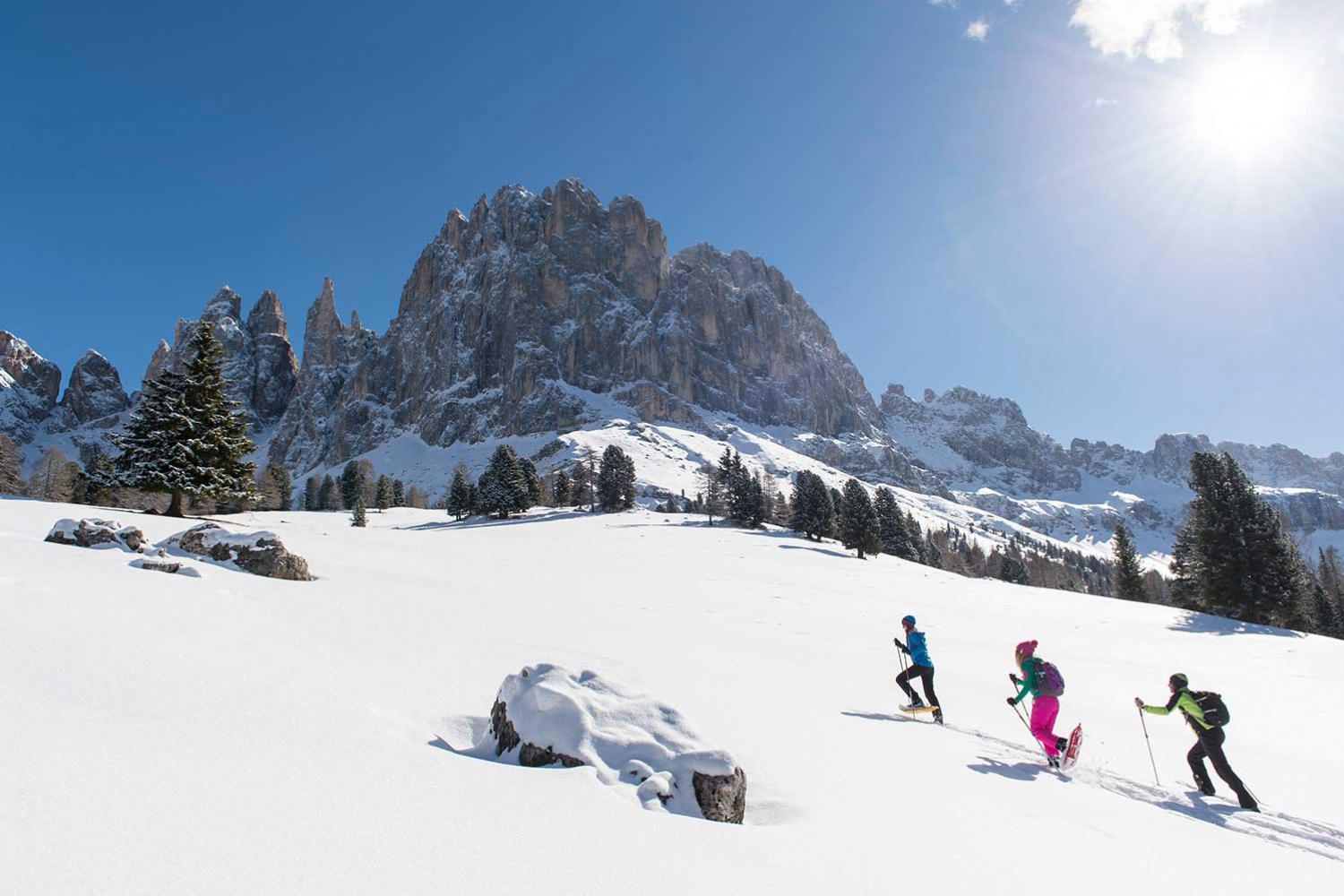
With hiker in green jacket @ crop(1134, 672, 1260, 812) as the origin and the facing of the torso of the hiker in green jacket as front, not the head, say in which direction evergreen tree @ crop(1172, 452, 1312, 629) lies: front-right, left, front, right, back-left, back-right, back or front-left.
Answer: right

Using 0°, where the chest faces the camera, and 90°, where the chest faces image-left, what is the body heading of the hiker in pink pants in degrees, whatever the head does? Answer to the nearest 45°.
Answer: approximately 90°

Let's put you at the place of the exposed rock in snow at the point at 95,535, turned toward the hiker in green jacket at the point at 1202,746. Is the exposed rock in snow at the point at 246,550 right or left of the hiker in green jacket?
left

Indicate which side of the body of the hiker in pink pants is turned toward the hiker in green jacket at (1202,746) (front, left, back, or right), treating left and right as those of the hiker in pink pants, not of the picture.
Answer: back

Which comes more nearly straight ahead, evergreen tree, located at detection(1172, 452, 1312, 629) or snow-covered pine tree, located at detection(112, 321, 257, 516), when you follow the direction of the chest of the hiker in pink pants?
the snow-covered pine tree

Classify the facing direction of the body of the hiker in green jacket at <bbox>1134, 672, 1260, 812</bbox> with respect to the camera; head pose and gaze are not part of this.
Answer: to the viewer's left

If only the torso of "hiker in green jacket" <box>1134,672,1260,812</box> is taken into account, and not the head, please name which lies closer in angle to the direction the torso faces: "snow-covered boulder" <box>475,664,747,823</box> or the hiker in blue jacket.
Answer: the hiker in blue jacket

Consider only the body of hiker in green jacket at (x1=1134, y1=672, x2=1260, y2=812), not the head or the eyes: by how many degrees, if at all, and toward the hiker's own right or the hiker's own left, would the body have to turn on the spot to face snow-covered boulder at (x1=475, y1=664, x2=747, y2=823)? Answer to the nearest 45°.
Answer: approximately 45° to the hiker's own left

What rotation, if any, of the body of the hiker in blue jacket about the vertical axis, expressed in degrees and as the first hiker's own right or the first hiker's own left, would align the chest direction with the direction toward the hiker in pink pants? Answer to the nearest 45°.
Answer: approximately 135° to the first hiker's own left

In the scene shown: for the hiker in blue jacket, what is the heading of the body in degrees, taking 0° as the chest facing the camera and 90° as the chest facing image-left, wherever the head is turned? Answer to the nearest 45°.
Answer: approximately 90°
